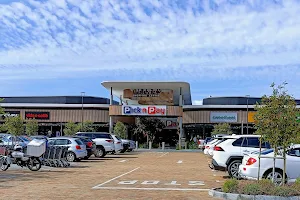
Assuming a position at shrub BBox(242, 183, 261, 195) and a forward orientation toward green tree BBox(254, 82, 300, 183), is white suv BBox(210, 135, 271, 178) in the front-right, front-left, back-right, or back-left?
front-left

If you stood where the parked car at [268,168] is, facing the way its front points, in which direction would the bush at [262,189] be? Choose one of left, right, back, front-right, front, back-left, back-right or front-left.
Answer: back-right

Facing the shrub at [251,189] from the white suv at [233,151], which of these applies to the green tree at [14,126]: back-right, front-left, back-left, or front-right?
back-right

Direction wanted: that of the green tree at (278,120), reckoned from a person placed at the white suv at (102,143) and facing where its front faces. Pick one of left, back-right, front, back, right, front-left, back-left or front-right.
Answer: back-left
